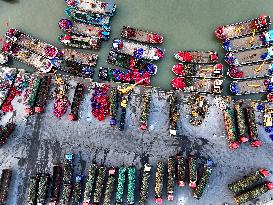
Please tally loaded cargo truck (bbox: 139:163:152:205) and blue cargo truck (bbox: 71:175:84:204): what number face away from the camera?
2

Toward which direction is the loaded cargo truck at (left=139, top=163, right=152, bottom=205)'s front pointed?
away from the camera

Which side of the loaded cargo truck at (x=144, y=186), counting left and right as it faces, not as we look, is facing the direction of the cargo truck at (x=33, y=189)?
left

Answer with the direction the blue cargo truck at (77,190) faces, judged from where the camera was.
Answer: facing away from the viewer

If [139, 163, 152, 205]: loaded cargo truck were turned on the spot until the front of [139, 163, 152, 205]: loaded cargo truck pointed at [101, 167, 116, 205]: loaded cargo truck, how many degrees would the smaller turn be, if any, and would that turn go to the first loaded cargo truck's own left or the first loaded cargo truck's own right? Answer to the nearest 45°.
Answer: approximately 90° to the first loaded cargo truck's own left

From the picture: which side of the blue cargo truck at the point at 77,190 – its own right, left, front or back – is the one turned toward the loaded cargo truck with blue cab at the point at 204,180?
right

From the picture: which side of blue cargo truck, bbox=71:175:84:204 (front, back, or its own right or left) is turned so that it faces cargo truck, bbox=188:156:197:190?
right
